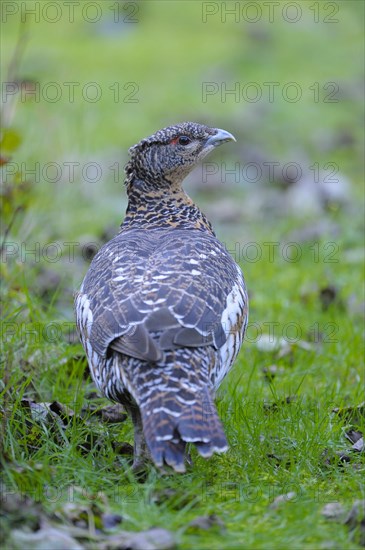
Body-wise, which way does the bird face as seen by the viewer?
away from the camera
